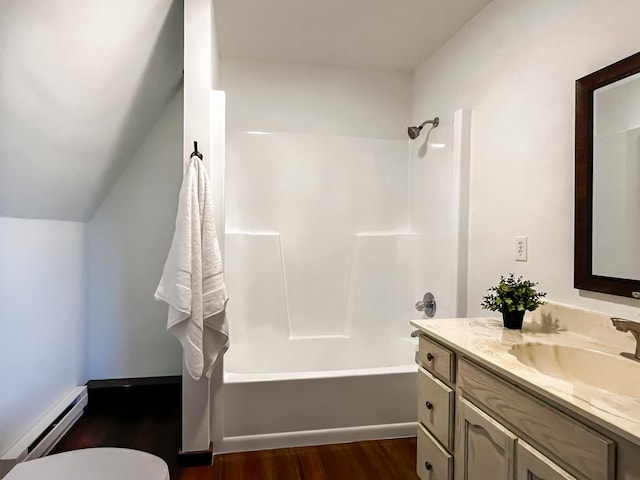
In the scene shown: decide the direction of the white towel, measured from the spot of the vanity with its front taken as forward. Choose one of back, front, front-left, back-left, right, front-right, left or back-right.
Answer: front-right

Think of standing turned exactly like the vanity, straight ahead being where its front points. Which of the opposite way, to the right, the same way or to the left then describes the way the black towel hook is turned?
to the left

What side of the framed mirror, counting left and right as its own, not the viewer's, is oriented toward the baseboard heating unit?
front

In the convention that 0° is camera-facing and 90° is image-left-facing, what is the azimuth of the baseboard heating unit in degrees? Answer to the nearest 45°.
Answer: approximately 270°

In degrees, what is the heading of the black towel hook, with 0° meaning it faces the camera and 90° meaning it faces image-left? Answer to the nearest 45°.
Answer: approximately 0°

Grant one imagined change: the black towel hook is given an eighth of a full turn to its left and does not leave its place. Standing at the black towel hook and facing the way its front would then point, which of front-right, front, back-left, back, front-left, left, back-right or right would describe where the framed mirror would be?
front

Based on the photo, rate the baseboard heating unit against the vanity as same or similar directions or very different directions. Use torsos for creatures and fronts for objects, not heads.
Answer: very different directions

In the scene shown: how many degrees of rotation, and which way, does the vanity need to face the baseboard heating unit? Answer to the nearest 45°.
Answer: approximately 45° to its right

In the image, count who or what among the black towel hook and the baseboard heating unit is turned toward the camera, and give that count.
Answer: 1
